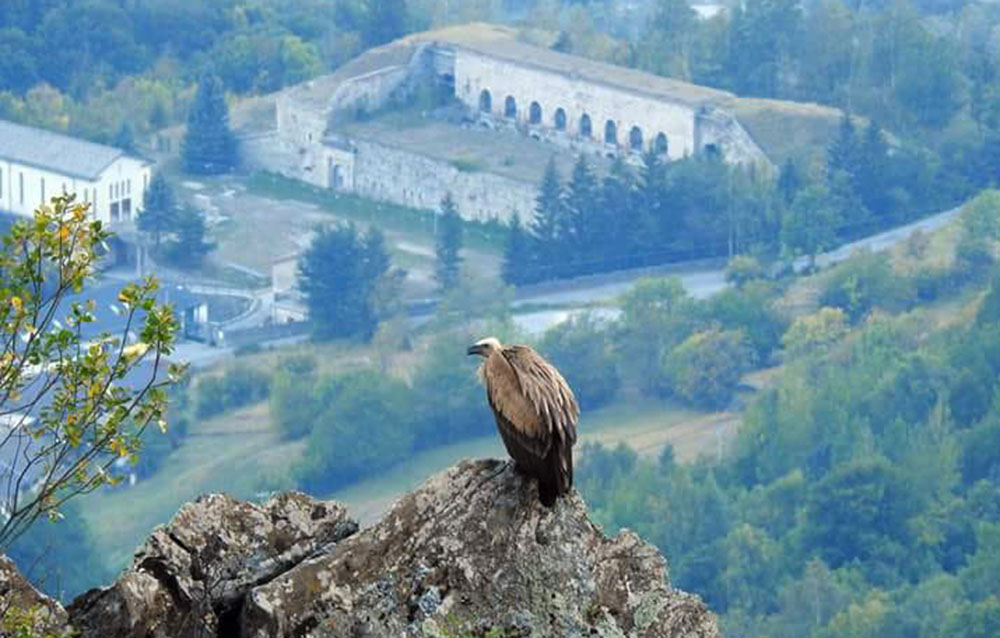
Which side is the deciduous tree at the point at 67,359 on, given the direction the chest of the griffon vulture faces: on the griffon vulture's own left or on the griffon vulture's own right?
on the griffon vulture's own left

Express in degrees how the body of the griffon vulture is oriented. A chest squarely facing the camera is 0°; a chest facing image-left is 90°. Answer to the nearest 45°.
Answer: approximately 135°

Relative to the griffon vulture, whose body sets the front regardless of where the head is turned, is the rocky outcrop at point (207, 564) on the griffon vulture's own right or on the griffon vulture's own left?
on the griffon vulture's own left

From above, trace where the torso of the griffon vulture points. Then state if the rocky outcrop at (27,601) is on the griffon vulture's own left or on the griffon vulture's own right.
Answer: on the griffon vulture's own left
